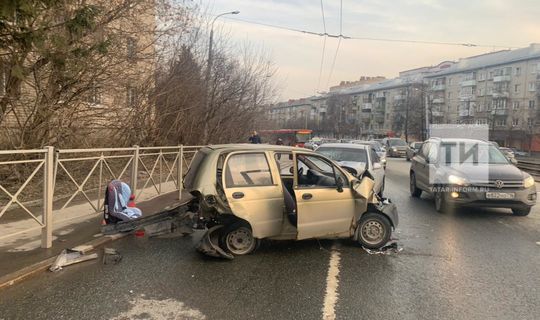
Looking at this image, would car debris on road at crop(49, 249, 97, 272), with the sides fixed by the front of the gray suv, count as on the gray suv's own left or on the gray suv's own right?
on the gray suv's own right

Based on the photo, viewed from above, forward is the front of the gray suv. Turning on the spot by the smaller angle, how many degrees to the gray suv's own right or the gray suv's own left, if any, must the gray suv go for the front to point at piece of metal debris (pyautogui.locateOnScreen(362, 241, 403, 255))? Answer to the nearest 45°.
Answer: approximately 45° to the gray suv's own right

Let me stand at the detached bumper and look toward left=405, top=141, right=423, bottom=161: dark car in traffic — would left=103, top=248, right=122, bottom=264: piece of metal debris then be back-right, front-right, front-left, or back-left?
back-left

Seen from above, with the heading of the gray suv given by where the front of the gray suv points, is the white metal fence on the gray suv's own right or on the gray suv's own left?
on the gray suv's own right

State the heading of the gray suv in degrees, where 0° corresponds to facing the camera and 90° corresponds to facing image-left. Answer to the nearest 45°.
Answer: approximately 315°

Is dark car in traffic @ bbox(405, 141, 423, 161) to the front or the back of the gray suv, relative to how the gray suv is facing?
to the back

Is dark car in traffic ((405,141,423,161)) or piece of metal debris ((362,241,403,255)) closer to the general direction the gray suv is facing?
the piece of metal debris

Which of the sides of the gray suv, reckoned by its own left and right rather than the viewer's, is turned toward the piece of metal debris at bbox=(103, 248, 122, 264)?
right

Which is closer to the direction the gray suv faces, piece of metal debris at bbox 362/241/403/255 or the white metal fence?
the piece of metal debris
